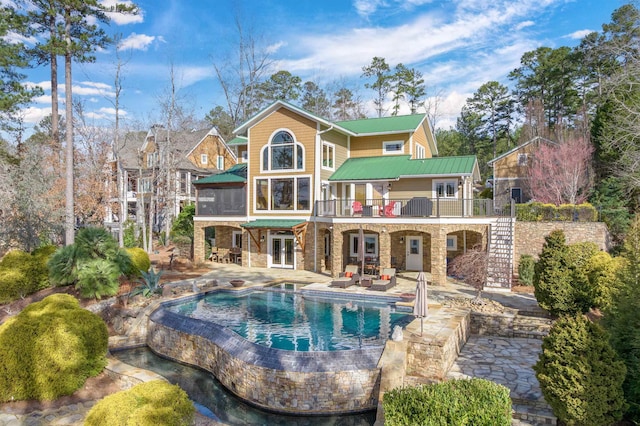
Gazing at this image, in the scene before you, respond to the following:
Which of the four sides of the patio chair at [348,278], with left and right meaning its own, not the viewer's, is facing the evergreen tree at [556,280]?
left

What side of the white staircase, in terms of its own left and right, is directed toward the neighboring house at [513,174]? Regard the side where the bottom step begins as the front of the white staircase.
back

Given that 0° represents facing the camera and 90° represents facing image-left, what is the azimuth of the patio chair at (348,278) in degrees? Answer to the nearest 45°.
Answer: approximately 45°

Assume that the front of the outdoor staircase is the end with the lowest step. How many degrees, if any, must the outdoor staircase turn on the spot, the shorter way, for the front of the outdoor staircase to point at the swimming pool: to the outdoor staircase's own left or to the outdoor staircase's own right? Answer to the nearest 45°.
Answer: approximately 45° to the outdoor staircase's own right

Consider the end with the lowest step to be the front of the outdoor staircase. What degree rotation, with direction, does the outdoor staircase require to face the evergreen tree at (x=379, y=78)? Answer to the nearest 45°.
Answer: approximately 135° to its right

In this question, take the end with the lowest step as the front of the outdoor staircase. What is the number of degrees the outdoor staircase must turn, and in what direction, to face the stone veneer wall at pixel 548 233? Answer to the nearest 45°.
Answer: approximately 135° to its left

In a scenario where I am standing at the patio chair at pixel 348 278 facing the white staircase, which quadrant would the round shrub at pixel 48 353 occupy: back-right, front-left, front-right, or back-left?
back-right

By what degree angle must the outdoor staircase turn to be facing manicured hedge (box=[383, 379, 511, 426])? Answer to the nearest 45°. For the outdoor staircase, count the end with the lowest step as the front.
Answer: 0° — it already faces it

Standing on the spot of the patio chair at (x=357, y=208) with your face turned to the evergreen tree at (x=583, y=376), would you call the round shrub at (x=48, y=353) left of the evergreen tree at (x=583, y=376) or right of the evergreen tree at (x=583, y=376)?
right

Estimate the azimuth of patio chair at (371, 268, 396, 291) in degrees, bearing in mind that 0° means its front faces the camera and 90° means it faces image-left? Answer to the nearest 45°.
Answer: approximately 45°

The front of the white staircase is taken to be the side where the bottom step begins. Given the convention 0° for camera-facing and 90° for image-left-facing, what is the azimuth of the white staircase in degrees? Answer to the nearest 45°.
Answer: approximately 0°
